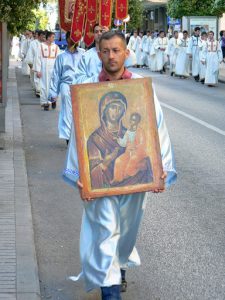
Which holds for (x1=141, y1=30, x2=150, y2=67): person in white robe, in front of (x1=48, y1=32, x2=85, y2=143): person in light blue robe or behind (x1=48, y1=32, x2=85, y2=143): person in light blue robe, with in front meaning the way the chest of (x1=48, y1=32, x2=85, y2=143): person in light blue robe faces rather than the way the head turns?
behind

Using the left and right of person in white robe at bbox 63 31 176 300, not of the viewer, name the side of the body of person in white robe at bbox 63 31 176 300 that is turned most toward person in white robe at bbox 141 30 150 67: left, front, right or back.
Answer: back

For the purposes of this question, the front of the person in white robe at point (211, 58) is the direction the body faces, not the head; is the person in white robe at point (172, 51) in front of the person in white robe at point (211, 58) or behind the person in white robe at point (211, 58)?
behind

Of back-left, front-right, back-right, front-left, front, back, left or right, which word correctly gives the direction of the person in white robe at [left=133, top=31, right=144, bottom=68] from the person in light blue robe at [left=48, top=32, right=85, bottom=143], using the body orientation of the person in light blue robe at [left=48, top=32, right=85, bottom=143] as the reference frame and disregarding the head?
back

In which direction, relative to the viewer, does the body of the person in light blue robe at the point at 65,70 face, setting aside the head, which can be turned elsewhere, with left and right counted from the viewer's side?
facing the viewer

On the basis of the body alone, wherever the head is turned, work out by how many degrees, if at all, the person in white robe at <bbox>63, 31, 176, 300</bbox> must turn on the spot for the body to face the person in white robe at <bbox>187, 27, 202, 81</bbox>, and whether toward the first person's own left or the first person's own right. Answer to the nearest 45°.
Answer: approximately 180°

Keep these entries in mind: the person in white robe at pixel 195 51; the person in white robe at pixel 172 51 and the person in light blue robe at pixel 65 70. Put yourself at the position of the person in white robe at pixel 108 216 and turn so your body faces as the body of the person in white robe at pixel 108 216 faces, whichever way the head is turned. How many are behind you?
3

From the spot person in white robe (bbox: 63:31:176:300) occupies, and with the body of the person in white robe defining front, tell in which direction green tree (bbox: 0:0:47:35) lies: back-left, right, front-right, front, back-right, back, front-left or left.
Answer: back

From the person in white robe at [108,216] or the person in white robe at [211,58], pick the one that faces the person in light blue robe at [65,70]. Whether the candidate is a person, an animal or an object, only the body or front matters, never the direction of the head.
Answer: the person in white robe at [211,58]

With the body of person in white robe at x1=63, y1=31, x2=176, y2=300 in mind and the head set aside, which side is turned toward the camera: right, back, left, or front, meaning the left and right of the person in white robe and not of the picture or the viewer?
front

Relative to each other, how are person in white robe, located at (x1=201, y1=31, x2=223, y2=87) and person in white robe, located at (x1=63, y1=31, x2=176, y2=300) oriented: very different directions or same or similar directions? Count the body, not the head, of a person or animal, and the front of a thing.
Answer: same or similar directions

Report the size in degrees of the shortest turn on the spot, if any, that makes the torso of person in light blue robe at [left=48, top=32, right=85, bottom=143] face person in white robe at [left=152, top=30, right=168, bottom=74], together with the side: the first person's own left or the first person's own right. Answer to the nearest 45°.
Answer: approximately 180°

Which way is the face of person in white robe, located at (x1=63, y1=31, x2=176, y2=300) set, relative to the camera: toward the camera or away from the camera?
toward the camera

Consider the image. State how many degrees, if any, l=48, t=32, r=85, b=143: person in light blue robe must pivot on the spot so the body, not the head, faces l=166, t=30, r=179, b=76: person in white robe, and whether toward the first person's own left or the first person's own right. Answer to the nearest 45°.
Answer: approximately 180°
